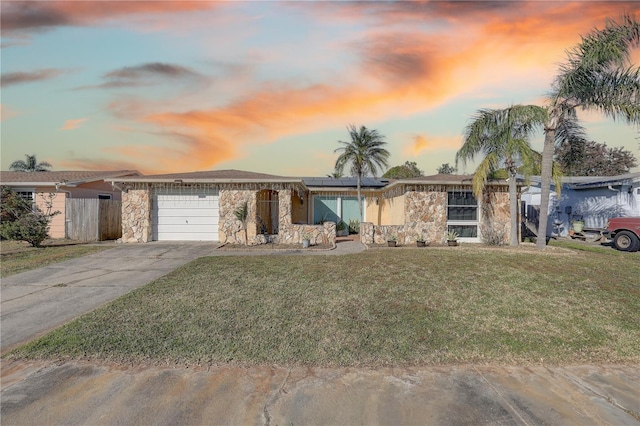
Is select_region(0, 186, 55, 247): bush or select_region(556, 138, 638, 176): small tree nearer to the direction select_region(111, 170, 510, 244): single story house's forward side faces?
the bush

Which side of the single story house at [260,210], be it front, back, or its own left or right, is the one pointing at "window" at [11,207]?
right

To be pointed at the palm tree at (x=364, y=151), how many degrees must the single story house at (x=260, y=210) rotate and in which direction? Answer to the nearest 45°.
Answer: approximately 135° to its left

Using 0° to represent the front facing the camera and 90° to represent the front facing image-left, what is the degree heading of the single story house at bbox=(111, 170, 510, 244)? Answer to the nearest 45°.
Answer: approximately 0°

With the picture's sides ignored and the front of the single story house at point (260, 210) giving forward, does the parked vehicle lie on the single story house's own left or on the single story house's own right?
on the single story house's own left

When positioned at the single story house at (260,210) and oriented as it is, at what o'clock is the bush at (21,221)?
The bush is roughly at 3 o'clock from the single story house.

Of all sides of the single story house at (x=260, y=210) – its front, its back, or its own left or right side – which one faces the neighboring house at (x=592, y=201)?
left

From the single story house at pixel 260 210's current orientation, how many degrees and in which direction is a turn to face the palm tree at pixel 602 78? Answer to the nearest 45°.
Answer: approximately 90° to its left

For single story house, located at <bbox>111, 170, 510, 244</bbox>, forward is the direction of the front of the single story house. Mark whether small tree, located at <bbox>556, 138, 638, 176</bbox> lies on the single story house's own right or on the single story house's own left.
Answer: on the single story house's own left

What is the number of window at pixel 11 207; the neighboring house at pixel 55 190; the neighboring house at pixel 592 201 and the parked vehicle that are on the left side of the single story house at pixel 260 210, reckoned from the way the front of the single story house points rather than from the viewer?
2

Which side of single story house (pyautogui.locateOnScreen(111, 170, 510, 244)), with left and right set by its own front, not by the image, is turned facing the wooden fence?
right

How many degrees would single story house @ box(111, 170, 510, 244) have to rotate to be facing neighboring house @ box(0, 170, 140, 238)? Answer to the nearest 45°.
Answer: approximately 90° to its right
